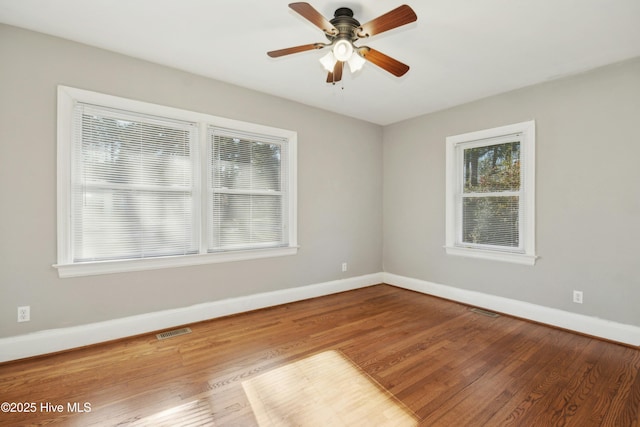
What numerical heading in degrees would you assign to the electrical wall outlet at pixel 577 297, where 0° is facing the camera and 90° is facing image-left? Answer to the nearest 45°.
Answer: approximately 0°

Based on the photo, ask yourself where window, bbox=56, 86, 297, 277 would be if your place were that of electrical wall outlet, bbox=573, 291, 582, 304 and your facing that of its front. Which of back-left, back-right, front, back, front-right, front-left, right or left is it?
front-right

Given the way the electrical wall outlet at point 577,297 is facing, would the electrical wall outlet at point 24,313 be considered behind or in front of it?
in front

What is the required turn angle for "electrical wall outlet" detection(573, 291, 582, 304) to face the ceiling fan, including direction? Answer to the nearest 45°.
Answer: approximately 45° to its right
